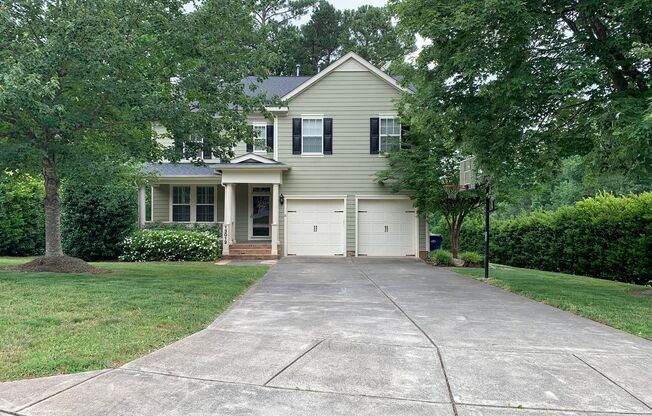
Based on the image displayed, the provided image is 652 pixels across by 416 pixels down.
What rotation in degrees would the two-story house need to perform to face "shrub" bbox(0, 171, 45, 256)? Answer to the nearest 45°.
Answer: approximately 90° to its right

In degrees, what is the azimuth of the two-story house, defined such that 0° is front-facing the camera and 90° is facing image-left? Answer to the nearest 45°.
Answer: approximately 0°

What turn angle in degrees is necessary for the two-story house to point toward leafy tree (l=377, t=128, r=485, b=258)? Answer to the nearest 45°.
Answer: approximately 45° to its left

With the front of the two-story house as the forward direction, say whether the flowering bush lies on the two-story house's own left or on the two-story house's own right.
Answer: on the two-story house's own right

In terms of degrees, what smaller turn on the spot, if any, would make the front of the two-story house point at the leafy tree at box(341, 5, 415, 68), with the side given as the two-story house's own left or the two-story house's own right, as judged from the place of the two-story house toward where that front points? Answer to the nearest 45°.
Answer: approximately 180°

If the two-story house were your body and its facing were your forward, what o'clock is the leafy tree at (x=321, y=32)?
The leafy tree is roughly at 6 o'clock from the two-story house.

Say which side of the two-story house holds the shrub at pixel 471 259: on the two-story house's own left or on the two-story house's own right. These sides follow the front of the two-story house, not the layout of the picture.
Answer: on the two-story house's own left

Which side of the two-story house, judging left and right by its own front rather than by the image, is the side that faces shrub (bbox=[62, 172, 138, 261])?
right

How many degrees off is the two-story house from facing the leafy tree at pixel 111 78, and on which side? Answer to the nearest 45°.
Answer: approximately 45° to its right
